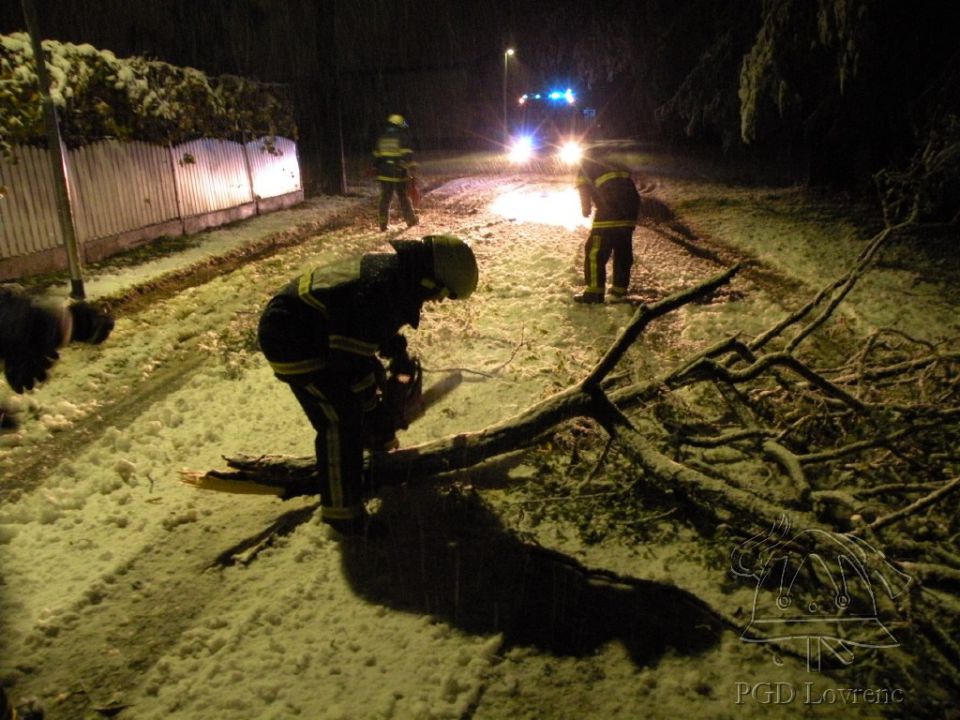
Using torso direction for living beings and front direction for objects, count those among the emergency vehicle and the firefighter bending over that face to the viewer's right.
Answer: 1

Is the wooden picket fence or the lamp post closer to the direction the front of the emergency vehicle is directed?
the wooden picket fence

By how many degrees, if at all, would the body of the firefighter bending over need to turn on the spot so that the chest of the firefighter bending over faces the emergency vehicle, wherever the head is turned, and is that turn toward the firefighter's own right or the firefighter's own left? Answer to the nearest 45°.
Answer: approximately 90° to the firefighter's own left

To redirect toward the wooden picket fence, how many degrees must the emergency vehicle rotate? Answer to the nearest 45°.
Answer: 0° — it already faces it

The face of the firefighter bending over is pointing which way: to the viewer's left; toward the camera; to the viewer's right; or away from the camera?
to the viewer's right

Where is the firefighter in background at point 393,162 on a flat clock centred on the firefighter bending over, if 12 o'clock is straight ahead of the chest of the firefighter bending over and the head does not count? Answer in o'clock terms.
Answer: The firefighter in background is roughly at 9 o'clock from the firefighter bending over.

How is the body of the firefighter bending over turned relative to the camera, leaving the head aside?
to the viewer's right

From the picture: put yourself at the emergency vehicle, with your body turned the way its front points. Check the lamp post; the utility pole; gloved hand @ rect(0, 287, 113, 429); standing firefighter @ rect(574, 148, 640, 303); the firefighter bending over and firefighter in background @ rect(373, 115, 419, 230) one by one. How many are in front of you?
5
